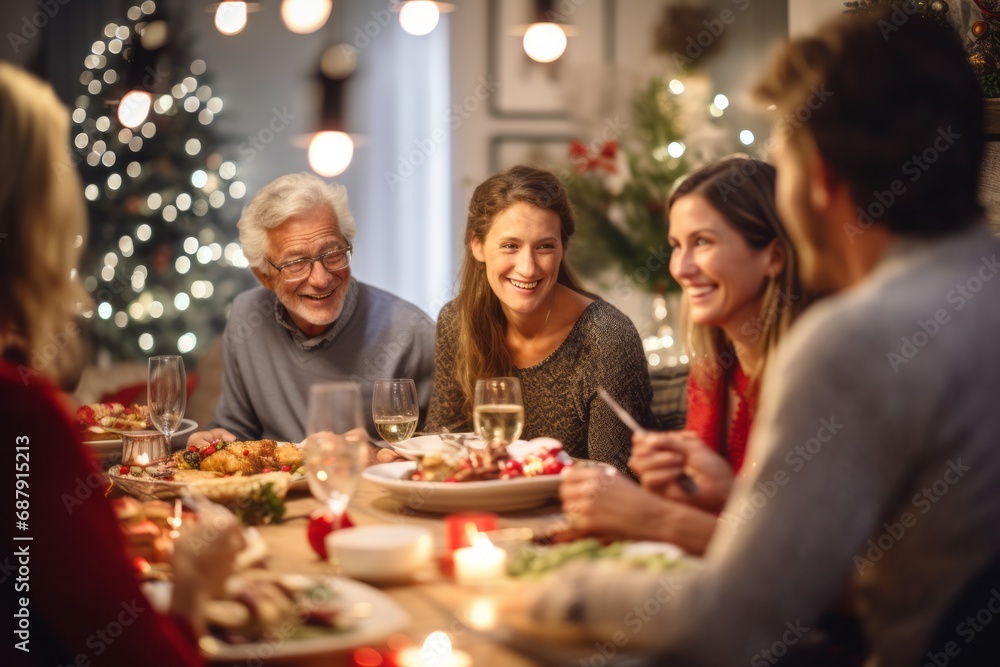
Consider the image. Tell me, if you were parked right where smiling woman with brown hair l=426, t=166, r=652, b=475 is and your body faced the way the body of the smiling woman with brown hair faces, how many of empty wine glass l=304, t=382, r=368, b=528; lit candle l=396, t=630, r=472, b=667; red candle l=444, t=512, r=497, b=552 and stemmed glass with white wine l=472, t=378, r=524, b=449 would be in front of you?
4

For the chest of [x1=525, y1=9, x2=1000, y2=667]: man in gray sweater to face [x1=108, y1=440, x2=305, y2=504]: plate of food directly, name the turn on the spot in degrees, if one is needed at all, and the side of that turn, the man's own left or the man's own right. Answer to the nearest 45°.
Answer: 0° — they already face it

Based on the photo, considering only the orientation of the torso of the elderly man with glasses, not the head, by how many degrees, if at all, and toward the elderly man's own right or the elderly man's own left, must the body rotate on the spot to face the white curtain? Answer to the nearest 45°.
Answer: approximately 180°

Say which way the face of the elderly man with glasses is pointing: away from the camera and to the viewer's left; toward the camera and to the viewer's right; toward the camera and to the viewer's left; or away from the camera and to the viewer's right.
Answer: toward the camera and to the viewer's right

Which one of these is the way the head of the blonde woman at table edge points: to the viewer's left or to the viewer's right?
to the viewer's right

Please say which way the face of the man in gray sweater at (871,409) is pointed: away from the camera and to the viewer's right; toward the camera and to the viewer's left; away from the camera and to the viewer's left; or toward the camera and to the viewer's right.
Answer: away from the camera and to the viewer's left

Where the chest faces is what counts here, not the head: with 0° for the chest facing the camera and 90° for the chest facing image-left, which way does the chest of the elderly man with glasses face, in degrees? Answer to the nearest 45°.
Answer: approximately 0°

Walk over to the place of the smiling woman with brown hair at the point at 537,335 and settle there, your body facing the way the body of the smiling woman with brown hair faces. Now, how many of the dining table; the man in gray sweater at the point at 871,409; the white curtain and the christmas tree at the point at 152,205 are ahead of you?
2

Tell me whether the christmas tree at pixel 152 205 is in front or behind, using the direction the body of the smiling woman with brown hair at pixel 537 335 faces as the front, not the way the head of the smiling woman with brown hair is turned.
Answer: behind

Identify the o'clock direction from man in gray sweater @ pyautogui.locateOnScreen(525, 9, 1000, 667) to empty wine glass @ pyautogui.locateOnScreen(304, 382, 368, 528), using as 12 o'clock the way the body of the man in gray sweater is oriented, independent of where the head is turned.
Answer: The empty wine glass is roughly at 11 o'clock from the man in gray sweater.

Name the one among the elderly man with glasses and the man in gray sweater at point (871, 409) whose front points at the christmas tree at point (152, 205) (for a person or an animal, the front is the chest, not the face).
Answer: the man in gray sweater

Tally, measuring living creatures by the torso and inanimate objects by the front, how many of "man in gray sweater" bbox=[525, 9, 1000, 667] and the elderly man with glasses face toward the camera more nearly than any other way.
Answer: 1

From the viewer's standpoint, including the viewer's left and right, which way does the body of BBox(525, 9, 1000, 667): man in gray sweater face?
facing away from the viewer and to the left of the viewer

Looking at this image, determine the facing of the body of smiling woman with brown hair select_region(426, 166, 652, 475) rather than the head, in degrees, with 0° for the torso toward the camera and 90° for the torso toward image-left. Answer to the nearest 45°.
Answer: approximately 0°

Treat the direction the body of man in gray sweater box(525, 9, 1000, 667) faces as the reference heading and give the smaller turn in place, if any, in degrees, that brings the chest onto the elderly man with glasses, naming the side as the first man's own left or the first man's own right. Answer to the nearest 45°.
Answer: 0° — they already face them
